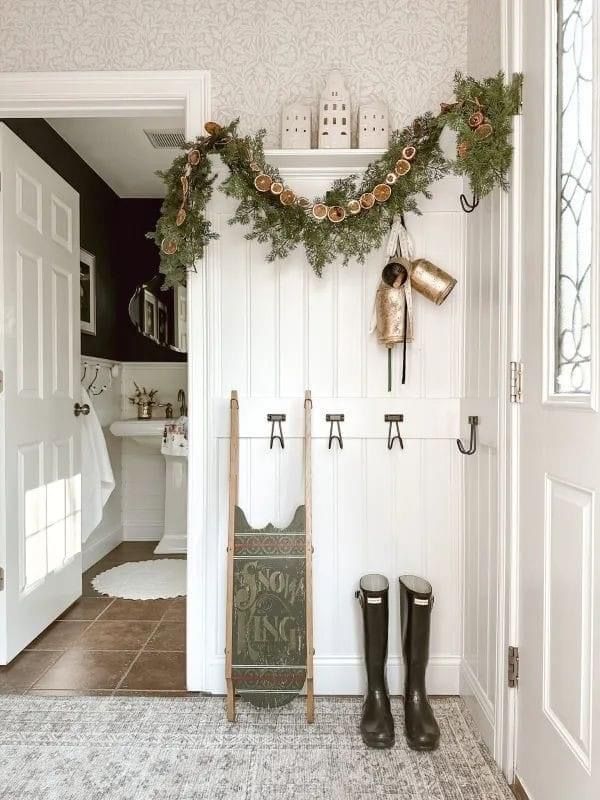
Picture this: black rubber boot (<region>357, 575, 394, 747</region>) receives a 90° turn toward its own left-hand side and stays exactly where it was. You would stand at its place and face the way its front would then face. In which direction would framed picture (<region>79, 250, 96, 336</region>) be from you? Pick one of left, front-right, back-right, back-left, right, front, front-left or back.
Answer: back-left

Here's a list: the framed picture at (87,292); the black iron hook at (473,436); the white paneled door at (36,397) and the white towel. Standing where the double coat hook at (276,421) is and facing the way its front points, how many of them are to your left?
1

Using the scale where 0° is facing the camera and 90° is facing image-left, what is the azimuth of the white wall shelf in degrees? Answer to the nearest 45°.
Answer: approximately 0°

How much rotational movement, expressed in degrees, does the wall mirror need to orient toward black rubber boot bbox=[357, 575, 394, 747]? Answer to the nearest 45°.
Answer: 0° — it already faces it

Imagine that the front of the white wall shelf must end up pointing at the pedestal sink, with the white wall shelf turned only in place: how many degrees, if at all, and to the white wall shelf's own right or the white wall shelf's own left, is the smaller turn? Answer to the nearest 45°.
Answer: approximately 135° to the white wall shelf's own right
